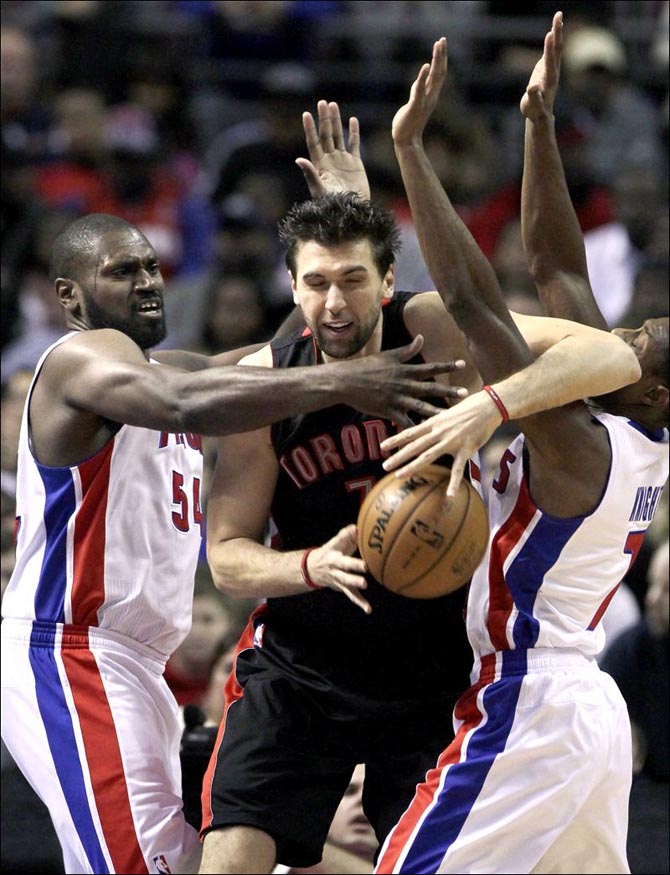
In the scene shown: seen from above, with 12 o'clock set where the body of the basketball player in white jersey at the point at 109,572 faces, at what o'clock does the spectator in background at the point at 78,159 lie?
The spectator in background is roughly at 9 o'clock from the basketball player in white jersey.

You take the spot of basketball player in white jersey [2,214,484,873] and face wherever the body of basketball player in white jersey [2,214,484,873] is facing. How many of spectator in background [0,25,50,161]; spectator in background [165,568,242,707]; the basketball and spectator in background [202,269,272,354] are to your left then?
3

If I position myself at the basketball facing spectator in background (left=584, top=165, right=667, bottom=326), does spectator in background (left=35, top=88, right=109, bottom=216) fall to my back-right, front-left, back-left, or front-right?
front-left

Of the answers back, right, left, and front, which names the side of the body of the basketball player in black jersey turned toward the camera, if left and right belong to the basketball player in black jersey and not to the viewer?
front

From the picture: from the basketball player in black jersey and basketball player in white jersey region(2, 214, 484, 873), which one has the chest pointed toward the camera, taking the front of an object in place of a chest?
the basketball player in black jersey

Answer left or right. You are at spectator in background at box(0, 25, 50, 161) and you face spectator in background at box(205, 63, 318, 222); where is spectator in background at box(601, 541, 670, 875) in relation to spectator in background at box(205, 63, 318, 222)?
right

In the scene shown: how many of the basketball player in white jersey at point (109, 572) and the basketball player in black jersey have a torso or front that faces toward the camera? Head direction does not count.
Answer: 1

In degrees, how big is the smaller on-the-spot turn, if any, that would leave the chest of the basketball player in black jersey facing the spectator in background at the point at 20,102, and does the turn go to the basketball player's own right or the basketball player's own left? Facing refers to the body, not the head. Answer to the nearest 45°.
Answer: approximately 180°

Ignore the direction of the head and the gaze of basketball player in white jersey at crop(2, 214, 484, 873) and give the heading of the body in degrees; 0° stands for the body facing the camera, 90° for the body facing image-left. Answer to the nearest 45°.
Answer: approximately 270°

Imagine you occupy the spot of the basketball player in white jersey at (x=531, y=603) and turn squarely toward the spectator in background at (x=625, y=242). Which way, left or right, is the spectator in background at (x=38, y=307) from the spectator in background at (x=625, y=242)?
left

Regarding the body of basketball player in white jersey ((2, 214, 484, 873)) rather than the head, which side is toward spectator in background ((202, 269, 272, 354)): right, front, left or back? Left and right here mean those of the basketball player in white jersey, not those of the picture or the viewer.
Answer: left

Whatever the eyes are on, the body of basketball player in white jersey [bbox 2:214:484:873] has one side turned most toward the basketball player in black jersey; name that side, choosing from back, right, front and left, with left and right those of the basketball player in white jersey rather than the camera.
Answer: front

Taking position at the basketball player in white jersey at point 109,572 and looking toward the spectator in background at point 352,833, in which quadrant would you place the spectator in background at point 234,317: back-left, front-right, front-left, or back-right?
front-left

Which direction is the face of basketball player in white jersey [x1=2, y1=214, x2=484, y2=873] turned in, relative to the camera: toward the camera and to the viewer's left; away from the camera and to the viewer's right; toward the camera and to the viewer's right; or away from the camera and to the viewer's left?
toward the camera and to the viewer's right

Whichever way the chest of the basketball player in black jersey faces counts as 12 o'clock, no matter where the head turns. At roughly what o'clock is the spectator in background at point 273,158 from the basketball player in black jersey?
The spectator in background is roughly at 6 o'clock from the basketball player in black jersey.

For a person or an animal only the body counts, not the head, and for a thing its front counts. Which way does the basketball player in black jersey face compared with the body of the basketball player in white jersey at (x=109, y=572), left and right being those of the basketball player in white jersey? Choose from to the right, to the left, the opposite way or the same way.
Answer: to the right

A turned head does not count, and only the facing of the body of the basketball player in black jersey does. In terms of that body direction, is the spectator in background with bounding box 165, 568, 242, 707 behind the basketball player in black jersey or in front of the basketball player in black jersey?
behind
